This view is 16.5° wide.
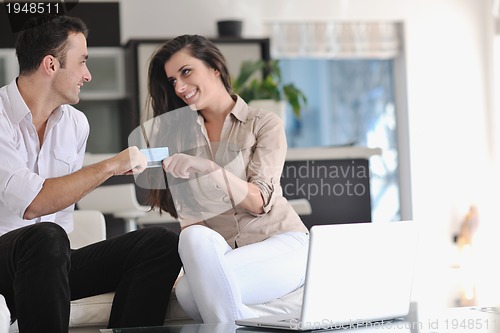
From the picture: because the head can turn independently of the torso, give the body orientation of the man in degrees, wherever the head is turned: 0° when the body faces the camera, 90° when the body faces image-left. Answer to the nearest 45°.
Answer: approximately 315°

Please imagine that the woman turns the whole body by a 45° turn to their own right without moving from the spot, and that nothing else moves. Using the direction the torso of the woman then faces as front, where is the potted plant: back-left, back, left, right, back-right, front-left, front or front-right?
right

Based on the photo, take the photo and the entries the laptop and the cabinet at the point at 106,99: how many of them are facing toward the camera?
1

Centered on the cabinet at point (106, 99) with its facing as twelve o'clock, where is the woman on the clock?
The woman is roughly at 12 o'clock from the cabinet.

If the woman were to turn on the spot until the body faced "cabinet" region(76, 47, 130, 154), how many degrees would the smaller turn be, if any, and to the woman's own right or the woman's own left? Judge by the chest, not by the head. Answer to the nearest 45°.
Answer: approximately 135° to the woman's own right

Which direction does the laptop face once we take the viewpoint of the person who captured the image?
facing away from the viewer and to the left of the viewer

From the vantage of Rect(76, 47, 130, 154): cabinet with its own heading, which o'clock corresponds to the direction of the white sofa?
The white sofa is roughly at 12 o'clock from the cabinet.

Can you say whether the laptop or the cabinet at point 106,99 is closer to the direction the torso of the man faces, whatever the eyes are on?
the laptop

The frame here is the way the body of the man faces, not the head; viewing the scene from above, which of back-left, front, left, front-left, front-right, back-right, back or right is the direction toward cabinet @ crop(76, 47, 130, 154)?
back-left

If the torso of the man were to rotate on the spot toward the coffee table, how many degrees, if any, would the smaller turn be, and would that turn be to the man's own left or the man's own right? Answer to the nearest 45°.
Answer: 0° — they already face it
